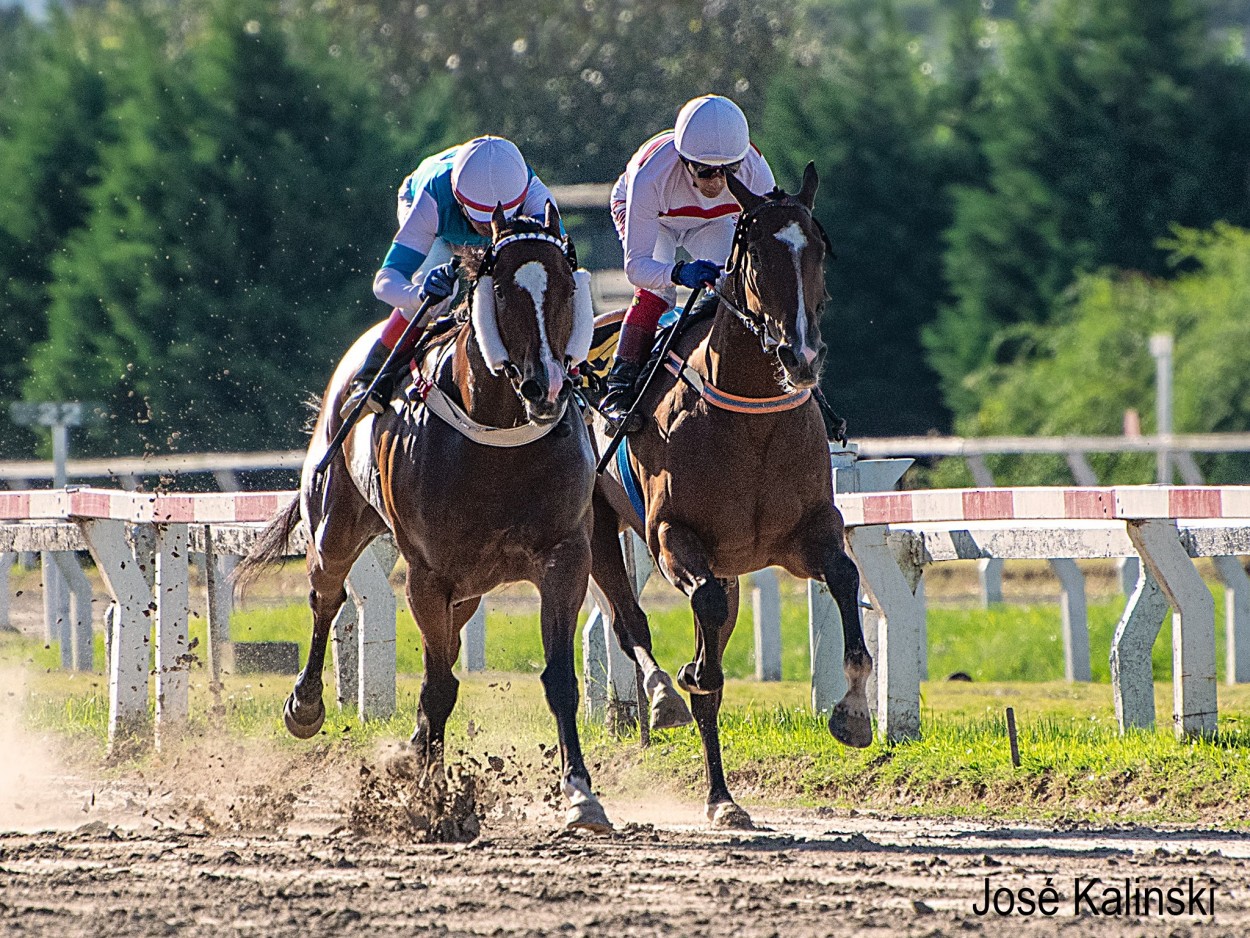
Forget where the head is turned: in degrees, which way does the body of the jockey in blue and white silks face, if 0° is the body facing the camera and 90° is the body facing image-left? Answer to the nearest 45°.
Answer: approximately 315°

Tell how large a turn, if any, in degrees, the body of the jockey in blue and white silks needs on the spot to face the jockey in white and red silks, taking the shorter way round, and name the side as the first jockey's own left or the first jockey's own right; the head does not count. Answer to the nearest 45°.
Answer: approximately 45° to the first jockey's own left

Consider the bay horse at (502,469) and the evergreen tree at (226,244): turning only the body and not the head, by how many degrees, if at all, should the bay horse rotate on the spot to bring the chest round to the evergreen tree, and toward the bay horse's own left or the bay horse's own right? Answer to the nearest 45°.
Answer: approximately 135° to the bay horse's own left

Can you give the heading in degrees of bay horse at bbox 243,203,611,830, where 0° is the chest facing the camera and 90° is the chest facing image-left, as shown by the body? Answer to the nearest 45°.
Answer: approximately 315°

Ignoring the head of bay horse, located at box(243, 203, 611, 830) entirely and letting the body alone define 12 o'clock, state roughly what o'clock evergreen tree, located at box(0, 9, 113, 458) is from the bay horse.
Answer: The evergreen tree is roughly at 7 o'clock from the bay horse.

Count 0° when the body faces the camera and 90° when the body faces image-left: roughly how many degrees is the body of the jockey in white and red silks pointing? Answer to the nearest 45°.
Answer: approximately 315°
